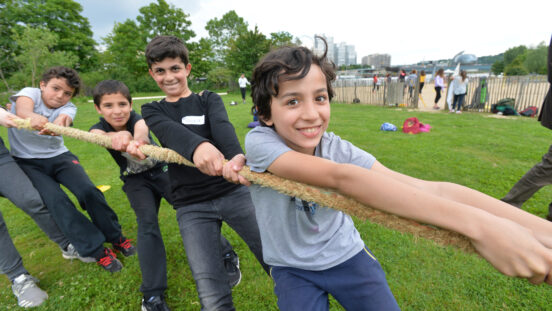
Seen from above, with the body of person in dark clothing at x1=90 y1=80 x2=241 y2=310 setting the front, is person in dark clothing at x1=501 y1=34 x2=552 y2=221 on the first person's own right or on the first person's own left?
on the first person's own left

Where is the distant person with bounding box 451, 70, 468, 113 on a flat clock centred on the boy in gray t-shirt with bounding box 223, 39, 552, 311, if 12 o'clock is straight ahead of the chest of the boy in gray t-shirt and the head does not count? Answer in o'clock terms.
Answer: The distant person is roughly at 8 o'clock from the boy in gray t-shirt.

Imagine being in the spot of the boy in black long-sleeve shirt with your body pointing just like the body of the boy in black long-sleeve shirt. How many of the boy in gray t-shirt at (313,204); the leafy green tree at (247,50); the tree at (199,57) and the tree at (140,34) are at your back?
3

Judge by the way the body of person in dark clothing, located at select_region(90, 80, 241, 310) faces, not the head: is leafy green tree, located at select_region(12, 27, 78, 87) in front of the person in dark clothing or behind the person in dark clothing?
behind

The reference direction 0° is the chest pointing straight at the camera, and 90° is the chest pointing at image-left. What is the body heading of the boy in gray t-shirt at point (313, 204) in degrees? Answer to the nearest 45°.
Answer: approximately 315°

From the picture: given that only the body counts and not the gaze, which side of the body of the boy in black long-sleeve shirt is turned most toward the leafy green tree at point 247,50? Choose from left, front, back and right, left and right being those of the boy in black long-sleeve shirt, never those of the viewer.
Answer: back

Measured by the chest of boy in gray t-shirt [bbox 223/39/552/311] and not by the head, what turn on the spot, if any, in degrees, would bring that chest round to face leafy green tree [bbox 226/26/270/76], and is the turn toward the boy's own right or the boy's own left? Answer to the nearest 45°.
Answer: approximately 180°

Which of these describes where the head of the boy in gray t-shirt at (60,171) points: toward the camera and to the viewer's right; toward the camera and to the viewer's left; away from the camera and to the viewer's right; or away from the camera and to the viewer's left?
toward the camera and to the viewer's right

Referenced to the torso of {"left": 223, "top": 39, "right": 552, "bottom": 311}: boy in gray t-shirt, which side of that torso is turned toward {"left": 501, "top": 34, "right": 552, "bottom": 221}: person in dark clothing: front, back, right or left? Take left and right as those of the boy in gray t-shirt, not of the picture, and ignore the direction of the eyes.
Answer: left

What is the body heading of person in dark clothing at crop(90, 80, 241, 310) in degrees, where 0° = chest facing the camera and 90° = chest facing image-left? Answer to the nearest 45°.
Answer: approximately 0°

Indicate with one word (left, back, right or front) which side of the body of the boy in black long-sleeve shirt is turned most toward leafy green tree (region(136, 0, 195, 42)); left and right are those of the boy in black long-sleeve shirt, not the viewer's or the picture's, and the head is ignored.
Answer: back

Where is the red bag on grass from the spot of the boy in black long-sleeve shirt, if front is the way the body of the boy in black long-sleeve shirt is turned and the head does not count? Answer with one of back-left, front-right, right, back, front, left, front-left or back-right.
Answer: back-left

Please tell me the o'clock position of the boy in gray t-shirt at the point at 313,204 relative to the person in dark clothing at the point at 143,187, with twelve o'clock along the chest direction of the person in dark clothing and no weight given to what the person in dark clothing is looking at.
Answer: The boy in gray t-shirt is roughly at 11 o'clock from the person in dark clothing.

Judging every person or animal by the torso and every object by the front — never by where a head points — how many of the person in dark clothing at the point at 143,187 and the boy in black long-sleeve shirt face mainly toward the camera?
2

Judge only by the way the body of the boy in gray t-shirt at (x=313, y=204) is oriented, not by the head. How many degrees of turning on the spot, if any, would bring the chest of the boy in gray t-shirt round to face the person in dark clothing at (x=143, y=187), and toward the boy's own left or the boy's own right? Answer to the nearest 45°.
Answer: approximately 135° to the boy's own right
